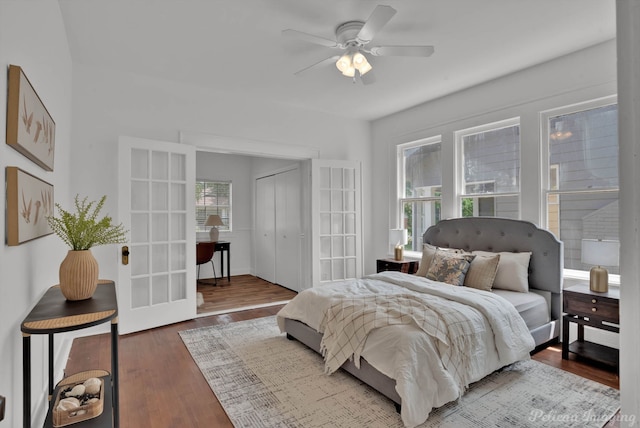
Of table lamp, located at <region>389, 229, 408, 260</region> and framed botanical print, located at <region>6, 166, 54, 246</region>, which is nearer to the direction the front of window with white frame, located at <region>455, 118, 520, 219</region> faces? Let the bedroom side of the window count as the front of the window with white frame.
the framed botanical print

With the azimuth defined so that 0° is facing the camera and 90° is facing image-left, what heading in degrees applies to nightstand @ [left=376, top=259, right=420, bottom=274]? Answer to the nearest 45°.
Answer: approximately 45°

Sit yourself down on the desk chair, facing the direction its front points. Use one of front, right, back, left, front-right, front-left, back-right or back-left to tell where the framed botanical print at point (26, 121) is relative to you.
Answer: back-left

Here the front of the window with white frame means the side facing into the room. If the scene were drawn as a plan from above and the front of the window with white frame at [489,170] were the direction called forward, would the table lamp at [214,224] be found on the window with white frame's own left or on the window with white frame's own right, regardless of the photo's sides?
on the window with white frame's own right

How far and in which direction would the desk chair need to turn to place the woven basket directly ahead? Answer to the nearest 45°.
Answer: approximately 135° to its left

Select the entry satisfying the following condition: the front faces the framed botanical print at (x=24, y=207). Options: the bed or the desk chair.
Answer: the bed

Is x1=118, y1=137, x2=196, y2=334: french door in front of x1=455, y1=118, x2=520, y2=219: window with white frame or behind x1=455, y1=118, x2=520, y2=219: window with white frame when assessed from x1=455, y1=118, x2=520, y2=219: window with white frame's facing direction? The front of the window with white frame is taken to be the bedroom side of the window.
in front

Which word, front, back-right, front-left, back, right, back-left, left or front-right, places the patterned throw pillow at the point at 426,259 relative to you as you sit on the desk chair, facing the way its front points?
back

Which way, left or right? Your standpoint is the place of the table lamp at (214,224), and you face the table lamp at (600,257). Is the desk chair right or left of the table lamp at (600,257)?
right

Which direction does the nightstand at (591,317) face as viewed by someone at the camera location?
facing the viewer and to the left of the viewer

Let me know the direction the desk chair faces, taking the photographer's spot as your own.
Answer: facing away from the viewer and to the left of the viewer

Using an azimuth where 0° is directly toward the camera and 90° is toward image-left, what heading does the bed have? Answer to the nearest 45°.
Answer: approximately 45°

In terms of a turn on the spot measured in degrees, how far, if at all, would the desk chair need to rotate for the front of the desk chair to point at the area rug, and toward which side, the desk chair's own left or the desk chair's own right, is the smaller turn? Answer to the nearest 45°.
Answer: approximately 135° to the desk chair's own left

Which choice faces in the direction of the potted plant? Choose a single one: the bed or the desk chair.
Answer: the bed
